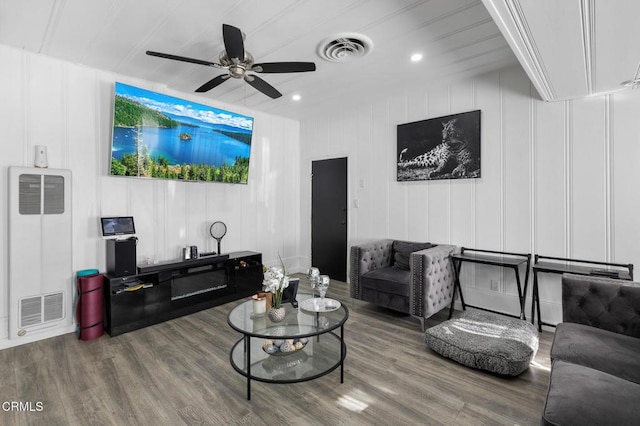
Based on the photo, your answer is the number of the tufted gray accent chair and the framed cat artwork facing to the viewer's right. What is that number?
0

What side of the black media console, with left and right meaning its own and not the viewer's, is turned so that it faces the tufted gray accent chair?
front

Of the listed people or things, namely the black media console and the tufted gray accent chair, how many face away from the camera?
0

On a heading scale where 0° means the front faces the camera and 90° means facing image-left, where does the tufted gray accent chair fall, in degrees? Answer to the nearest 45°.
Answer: approximately 45°

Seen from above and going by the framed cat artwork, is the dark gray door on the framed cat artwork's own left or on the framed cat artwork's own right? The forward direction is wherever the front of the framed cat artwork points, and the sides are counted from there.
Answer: on the framed cat artwork's own right

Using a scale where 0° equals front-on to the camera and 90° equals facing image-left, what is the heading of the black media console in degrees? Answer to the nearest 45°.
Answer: approximately 315°

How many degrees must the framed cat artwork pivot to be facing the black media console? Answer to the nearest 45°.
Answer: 0° — it already faces it

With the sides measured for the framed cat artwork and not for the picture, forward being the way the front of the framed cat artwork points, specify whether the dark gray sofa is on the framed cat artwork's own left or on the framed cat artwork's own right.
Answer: on the framed cat artwork's own left

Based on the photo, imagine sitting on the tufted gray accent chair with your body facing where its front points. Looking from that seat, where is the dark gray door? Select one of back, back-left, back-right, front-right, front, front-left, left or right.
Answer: right

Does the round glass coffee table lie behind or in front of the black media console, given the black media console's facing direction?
in front

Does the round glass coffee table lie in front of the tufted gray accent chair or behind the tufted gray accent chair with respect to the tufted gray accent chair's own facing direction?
in front

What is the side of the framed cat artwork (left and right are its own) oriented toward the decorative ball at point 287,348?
front
